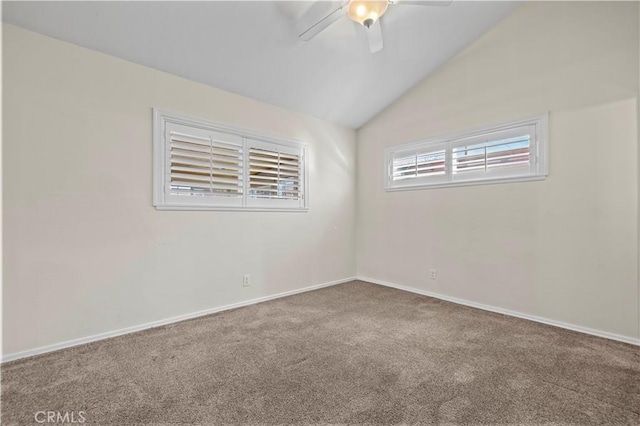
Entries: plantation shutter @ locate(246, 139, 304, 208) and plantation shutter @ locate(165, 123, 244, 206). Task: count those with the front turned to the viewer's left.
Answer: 0

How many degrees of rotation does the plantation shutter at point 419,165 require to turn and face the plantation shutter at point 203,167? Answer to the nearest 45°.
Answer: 0° — it already faces it

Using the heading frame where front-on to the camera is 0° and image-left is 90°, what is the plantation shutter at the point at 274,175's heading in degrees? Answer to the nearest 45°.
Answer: approximately 315°

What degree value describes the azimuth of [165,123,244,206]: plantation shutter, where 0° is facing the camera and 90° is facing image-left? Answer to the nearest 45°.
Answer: approximately 315°

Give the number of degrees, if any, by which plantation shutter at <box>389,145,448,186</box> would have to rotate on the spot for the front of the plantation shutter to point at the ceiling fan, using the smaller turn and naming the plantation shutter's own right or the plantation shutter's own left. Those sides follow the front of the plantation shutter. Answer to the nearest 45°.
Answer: approximately 45° to the plantation shutter's own left

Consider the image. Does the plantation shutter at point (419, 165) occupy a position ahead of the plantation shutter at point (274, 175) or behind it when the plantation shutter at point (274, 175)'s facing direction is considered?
ahead

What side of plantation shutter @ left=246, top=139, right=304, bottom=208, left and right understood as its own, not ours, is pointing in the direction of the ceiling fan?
front

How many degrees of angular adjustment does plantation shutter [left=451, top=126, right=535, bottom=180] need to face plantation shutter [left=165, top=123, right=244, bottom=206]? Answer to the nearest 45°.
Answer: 0° — it already faces it

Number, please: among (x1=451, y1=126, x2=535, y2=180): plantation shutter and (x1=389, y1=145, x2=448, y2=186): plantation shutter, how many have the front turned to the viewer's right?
0

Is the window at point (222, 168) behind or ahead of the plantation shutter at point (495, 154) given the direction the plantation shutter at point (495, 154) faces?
ahead

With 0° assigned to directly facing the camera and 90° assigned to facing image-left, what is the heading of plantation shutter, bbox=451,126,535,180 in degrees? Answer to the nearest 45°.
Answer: approximately 45°

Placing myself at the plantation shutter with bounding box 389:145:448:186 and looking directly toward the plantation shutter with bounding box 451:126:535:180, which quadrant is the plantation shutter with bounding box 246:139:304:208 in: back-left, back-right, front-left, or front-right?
back-right

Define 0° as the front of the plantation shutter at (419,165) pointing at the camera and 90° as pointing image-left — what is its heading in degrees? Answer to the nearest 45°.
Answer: approximately 45°

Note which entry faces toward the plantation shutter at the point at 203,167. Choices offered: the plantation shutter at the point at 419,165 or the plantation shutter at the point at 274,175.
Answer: the plantation shutter at the point at 419,165
